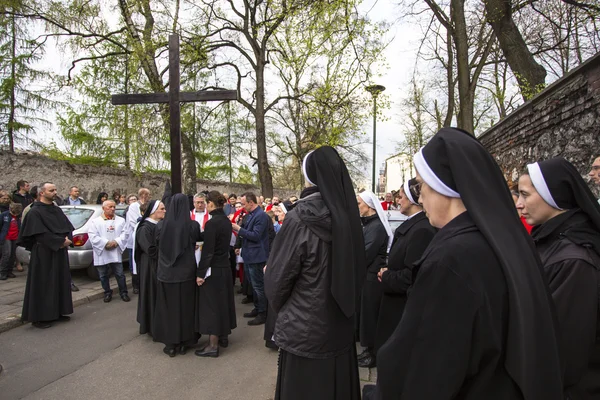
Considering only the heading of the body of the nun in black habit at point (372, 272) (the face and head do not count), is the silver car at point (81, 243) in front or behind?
in front

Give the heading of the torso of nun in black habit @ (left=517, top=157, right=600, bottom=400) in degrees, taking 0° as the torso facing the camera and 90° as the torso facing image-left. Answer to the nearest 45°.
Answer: approximately 90°

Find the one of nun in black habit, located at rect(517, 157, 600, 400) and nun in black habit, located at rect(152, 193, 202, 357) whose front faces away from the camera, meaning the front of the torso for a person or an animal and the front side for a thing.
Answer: nun in black habit, located at rect(152, 193, 202, 357)

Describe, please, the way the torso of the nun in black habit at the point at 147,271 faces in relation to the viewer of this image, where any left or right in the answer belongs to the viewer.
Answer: facing to the right of the viewer

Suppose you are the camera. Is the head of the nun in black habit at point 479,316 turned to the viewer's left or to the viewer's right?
to the viewer's left

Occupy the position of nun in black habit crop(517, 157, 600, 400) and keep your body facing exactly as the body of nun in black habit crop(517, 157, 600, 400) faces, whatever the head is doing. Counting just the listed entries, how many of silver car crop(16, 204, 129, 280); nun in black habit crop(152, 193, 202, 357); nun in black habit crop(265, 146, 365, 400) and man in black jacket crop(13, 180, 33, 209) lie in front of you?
4

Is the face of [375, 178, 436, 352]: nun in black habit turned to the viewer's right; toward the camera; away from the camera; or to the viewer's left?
to the viewer's left

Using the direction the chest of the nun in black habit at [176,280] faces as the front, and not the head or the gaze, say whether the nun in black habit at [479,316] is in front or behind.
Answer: behind

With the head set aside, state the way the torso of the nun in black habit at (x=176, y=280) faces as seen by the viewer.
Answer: away from the camera

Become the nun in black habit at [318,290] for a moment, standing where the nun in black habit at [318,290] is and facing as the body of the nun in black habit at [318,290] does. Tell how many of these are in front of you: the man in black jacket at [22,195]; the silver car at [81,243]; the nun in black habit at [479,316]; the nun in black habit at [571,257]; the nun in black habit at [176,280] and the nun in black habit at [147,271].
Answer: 4

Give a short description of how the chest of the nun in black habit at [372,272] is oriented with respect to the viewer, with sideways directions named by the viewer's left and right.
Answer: facing to the left of the viewer

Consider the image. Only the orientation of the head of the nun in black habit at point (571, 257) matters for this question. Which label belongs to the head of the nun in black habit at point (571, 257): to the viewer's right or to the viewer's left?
to the viewer's left
